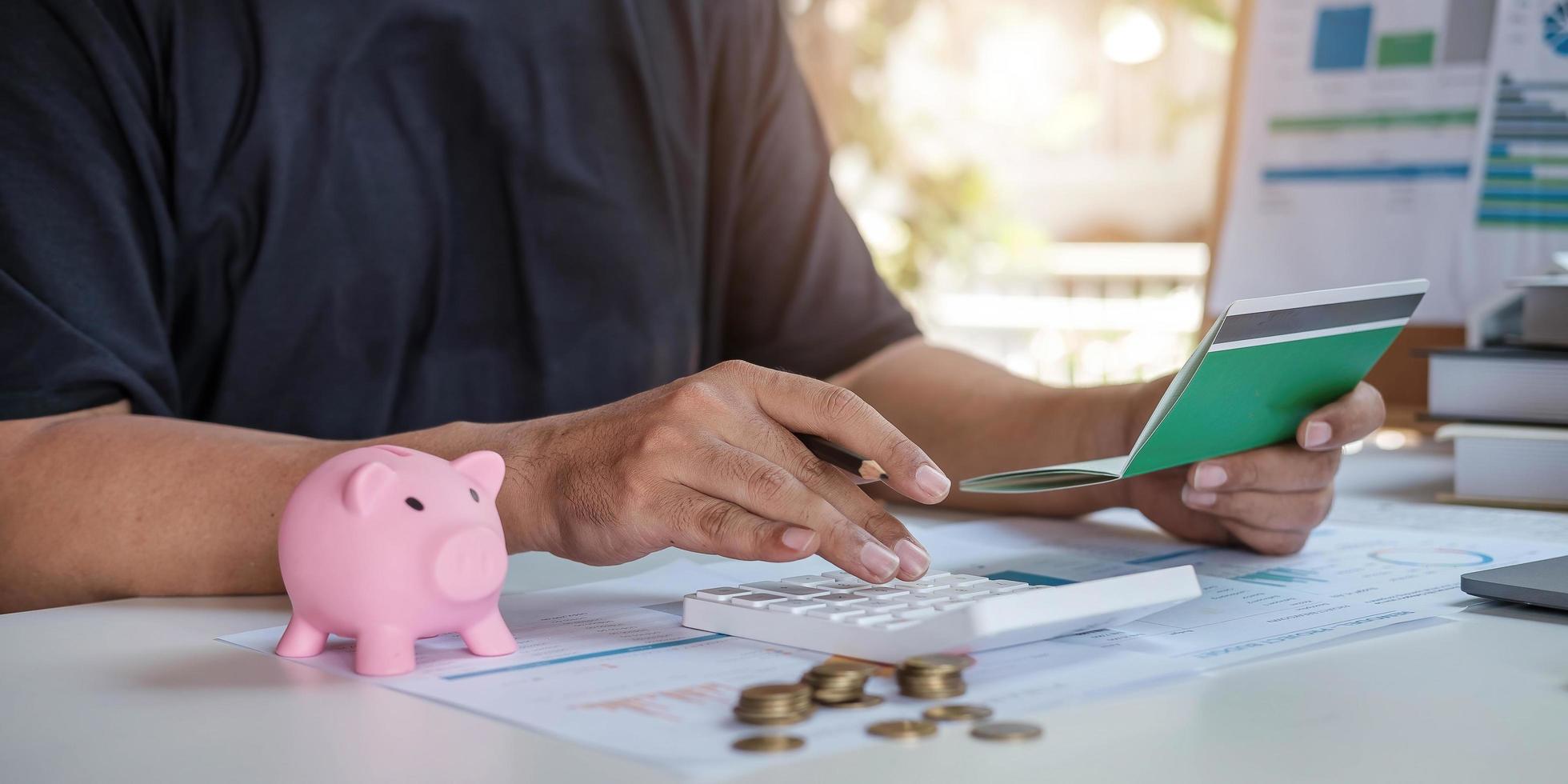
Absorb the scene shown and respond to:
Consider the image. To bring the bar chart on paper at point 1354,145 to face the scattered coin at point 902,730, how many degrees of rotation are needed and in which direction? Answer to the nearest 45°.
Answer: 0° — it already faces it

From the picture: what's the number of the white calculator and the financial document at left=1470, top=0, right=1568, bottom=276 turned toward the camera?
1

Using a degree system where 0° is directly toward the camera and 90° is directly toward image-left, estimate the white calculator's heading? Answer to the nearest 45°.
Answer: approximately 135°

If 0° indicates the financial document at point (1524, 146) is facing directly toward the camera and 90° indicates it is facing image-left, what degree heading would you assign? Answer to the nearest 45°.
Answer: approximately 0°

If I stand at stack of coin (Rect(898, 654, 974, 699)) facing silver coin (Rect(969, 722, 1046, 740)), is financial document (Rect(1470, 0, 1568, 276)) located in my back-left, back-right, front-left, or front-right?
back-left
